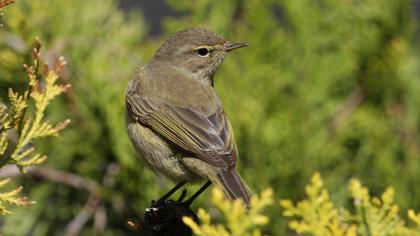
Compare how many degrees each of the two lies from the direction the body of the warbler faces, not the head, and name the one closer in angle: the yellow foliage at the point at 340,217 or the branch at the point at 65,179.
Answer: the branch

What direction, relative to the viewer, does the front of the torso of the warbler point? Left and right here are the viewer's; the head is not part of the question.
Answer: facing away from the viewer and to the left of the viewer

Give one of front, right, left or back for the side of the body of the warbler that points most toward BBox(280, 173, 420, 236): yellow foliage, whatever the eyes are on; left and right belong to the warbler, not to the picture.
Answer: back

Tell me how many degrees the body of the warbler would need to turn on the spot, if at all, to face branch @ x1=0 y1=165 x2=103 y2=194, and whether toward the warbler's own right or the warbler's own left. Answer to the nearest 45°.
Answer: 0° — it already faces it
